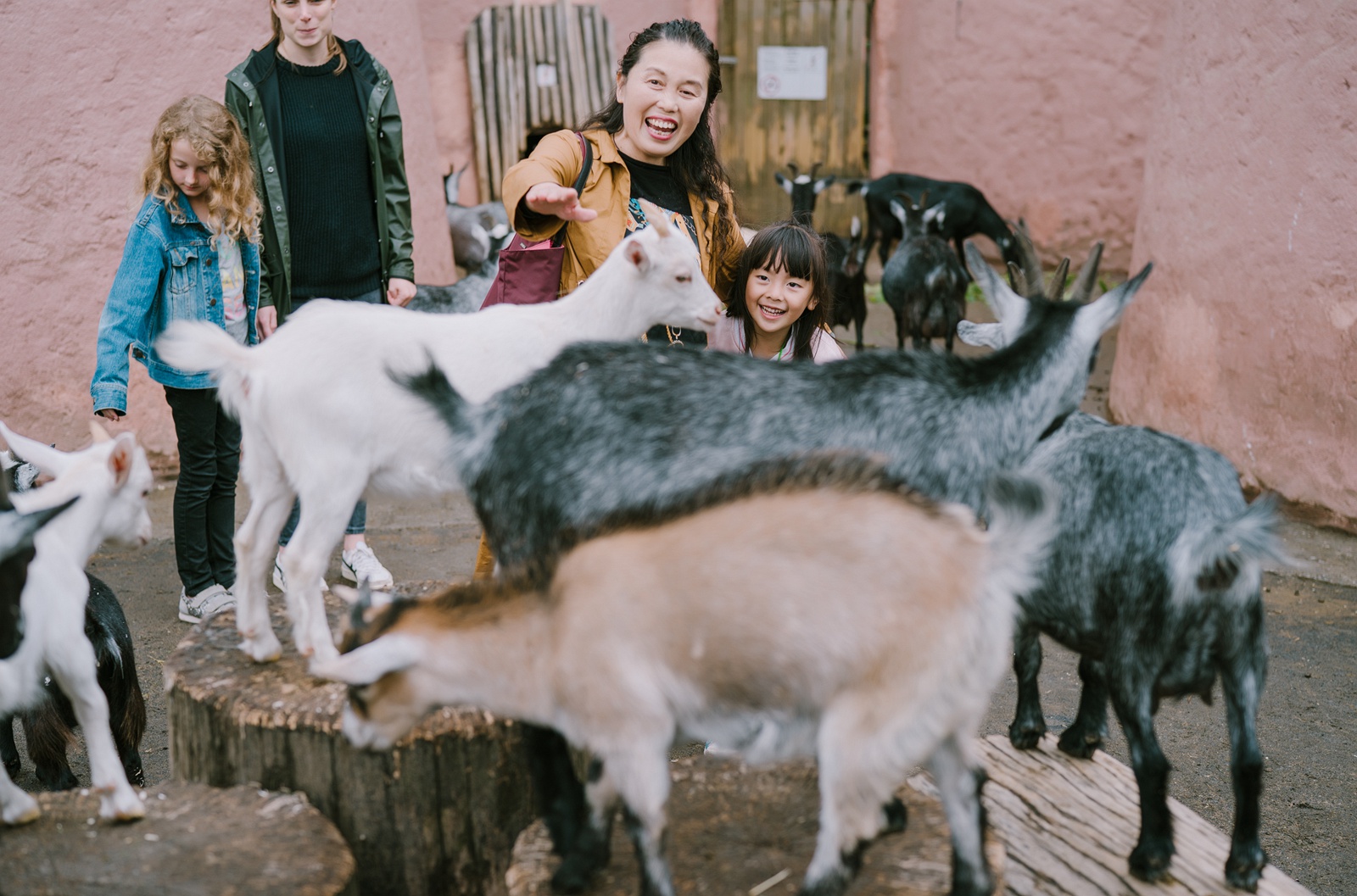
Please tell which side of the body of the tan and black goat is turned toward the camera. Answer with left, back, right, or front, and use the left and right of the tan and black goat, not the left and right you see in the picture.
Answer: left

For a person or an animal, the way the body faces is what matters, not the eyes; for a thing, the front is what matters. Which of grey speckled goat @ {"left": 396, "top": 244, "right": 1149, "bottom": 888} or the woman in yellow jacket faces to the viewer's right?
the grey speckled goat

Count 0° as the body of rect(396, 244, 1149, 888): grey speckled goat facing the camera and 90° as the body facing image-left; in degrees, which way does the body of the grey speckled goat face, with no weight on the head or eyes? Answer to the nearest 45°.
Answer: approximately 270°

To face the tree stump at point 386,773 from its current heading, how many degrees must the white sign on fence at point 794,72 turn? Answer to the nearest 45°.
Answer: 0° — it already faces it

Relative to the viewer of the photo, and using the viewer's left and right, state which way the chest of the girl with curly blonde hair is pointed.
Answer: facing the viewer and to the right of the viewer

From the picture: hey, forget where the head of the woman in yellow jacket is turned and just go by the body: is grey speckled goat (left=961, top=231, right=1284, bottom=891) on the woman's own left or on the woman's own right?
on the woman's own left

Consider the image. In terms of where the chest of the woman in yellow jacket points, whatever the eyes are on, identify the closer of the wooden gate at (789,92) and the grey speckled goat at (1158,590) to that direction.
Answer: the grey speckled goat

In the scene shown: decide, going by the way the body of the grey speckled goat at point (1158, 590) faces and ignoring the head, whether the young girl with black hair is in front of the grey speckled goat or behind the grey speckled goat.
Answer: in front

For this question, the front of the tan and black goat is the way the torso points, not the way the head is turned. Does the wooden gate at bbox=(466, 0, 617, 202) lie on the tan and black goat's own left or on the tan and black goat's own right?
on the tan and black goat's own right

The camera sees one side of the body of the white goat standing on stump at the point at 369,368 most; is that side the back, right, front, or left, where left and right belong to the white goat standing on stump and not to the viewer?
right

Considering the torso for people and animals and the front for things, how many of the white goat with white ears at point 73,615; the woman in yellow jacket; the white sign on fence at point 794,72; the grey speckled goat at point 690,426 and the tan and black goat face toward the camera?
2
